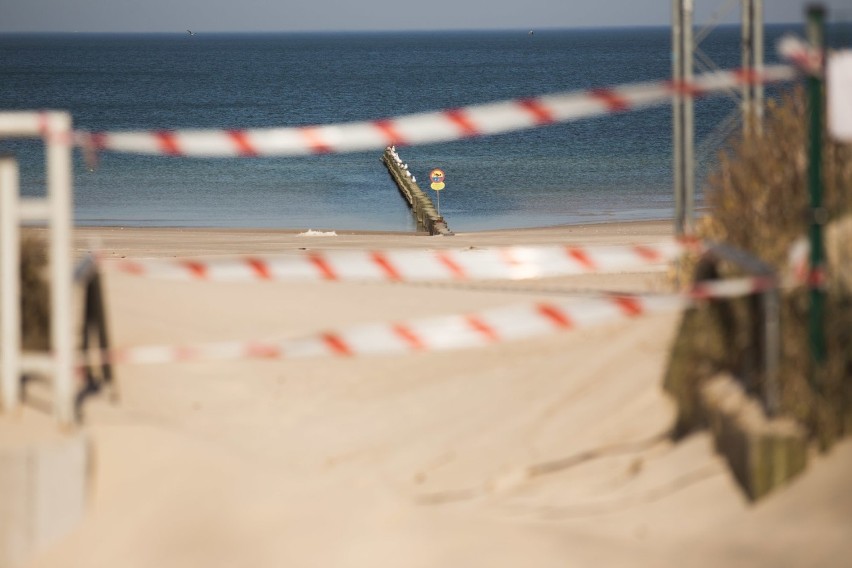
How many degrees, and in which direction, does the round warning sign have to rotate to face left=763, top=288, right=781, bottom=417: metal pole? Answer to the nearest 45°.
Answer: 0° — it already faces it

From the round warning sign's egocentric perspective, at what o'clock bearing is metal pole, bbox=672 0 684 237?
The metal pole is roughly at 12 o'clock from the round warning sign.

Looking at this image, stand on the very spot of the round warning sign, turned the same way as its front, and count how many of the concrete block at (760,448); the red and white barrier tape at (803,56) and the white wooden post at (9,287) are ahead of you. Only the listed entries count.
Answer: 3

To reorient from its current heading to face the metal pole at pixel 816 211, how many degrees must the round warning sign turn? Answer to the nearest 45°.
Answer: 0° — it already faces it

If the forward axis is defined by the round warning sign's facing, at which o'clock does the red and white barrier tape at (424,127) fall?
The red and white barrier tape is roughly at 12 o'clock from the round warning sign.

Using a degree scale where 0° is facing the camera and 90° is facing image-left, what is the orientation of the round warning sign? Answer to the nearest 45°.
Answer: approximately 0°

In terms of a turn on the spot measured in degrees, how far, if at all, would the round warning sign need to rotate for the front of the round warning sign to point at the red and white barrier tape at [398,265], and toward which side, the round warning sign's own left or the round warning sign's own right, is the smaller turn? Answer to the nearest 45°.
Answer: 0° — it already faces it

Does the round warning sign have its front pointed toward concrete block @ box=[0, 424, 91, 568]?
yes
